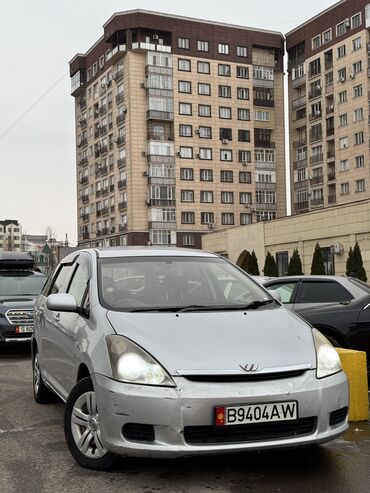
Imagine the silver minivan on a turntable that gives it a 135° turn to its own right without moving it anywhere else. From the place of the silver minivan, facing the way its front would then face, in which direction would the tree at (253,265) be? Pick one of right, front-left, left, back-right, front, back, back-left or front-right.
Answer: right

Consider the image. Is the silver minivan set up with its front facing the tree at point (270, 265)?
no

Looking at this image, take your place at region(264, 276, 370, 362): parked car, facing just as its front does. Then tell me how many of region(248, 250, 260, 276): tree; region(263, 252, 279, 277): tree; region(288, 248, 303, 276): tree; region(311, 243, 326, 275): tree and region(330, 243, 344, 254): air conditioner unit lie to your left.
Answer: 0

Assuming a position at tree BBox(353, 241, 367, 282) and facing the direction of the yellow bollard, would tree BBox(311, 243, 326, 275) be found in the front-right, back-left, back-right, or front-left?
back-right

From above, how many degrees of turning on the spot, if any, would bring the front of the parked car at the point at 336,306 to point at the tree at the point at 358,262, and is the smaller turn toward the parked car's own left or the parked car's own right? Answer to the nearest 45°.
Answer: approximately 45° to the parked car's own right

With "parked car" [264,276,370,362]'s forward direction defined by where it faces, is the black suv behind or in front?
in front

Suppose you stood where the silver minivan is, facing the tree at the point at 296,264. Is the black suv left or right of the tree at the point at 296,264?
left

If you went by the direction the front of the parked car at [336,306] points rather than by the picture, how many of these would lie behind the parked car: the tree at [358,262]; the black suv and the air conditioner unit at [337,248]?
0

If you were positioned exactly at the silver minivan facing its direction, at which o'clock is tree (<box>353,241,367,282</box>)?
The tree is roughly at 8 o'clock from the silver minivan.

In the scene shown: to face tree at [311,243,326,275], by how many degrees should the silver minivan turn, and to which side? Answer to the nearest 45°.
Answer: approximately 135° to its left

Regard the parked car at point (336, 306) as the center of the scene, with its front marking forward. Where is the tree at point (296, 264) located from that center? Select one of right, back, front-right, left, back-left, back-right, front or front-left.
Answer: front-right

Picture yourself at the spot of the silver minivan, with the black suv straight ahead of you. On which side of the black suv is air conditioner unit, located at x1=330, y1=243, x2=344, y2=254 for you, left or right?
right

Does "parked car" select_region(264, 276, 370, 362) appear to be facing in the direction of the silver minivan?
no

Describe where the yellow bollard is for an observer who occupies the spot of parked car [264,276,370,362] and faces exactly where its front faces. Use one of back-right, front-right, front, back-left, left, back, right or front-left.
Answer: back-left

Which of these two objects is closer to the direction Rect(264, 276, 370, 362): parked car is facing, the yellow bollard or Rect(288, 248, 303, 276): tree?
the tree

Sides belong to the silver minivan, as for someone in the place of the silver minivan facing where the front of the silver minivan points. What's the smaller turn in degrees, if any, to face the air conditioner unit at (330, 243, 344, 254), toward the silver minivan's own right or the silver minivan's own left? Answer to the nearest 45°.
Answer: approximately 135° to the silver minivan's own left

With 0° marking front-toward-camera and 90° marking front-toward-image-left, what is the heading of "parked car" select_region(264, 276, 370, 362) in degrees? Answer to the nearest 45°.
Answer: approximately 135°

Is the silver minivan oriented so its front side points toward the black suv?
no
